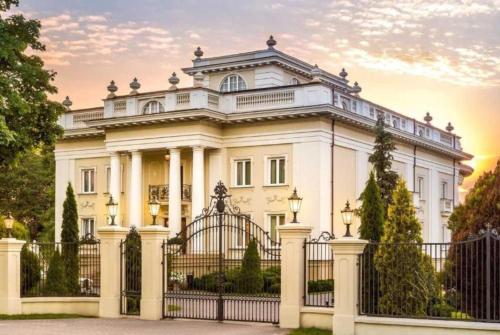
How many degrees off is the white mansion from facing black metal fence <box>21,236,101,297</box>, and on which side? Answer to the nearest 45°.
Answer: approximately 45° to its left

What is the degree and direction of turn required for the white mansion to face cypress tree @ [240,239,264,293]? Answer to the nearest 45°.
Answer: approximately 45° to its left

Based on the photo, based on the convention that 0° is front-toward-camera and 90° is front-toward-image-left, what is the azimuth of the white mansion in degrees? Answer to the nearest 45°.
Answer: approximately 45°

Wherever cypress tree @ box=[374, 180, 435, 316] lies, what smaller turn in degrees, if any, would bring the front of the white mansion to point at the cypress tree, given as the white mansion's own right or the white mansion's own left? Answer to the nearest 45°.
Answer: approximately 45° to the white mansion's own left

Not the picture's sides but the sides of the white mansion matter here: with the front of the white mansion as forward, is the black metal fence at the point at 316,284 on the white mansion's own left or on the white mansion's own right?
on the white mansion's own left

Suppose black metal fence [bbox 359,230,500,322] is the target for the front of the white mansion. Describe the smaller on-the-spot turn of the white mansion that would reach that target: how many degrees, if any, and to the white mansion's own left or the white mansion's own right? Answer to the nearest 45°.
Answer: approximately 45° to the white mansion's own left

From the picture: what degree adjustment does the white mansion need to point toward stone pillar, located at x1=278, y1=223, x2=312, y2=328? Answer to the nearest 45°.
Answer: approximately 45° to its left
